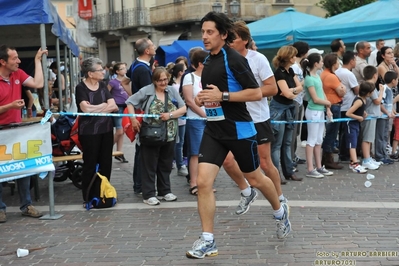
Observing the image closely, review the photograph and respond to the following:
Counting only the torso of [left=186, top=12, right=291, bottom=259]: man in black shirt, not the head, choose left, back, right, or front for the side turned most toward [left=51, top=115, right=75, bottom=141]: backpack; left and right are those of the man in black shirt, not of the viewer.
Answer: right

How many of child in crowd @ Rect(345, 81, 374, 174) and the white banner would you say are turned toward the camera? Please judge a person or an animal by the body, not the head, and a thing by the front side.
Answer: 1

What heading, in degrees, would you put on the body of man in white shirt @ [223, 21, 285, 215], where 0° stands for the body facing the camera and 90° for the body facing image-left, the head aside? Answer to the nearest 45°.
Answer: approximately 45°

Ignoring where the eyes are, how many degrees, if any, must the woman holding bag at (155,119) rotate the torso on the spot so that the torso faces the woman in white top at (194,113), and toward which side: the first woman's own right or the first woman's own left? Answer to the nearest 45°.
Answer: approximately 90° to the first woman's own left

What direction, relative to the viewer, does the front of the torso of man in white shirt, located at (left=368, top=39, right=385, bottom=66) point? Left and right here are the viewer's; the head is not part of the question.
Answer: facing the viewer and to the right of the viewer

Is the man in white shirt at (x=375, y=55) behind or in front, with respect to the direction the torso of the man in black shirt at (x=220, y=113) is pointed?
behind

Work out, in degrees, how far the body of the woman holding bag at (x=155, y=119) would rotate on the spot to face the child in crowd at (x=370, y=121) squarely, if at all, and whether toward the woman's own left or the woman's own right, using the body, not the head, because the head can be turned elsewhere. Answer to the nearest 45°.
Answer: approximately 90° to the woman's own left

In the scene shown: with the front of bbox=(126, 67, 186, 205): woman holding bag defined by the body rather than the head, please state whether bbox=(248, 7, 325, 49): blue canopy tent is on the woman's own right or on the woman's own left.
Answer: on the woman's own left

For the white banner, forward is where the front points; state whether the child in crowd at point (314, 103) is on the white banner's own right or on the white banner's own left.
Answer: on the white banner's own left

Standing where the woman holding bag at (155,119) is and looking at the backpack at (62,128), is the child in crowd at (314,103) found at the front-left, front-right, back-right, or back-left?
back-right

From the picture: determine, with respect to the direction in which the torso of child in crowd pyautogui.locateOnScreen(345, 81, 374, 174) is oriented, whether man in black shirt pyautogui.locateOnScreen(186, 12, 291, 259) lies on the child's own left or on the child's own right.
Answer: on the child's own right

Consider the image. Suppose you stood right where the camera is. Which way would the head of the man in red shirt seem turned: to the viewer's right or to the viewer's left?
to the viewer's right

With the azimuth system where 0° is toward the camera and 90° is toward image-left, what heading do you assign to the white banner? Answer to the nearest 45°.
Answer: approximately 0°

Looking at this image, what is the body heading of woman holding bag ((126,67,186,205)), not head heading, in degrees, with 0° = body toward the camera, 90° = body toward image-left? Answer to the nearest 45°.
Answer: approximately 315°
